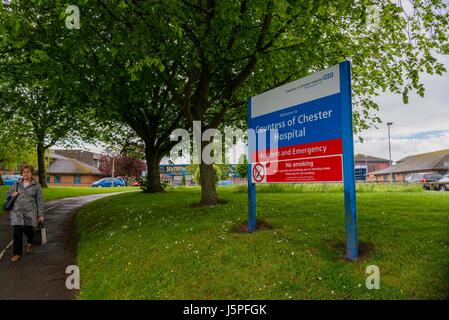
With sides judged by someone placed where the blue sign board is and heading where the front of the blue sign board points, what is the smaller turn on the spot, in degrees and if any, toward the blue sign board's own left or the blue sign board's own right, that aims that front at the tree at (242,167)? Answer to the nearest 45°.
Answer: approximately 135° to the blue sign board's own right

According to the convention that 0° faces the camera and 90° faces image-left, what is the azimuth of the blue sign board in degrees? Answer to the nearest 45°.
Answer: approximately 45°

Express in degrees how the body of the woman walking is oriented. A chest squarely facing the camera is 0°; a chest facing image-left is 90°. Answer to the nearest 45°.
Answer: approximately 0°

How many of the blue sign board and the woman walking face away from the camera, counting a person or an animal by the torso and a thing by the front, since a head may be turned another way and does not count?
0

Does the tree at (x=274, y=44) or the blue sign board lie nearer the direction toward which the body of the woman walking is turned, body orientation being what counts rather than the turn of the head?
the blue sign board

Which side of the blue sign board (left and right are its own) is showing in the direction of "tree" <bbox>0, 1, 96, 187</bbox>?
right

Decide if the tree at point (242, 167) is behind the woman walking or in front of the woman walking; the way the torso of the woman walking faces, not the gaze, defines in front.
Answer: behind

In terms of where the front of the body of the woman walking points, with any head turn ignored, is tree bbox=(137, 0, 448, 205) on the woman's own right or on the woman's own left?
on the woman's own left
